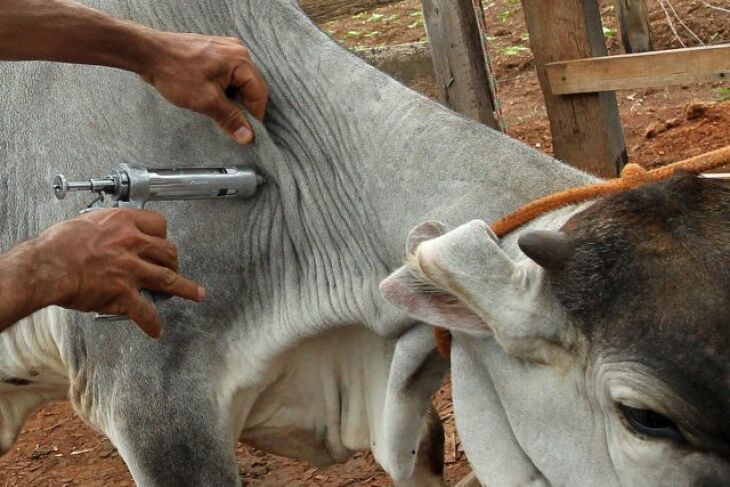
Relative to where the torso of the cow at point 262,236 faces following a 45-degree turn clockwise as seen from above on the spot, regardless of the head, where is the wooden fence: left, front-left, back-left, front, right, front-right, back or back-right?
left

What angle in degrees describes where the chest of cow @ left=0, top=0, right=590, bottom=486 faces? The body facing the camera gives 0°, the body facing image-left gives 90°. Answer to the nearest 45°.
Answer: approximately 270°

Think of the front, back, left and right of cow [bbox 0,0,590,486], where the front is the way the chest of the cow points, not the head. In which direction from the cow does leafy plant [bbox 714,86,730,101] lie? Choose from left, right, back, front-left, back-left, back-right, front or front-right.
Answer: front-left
